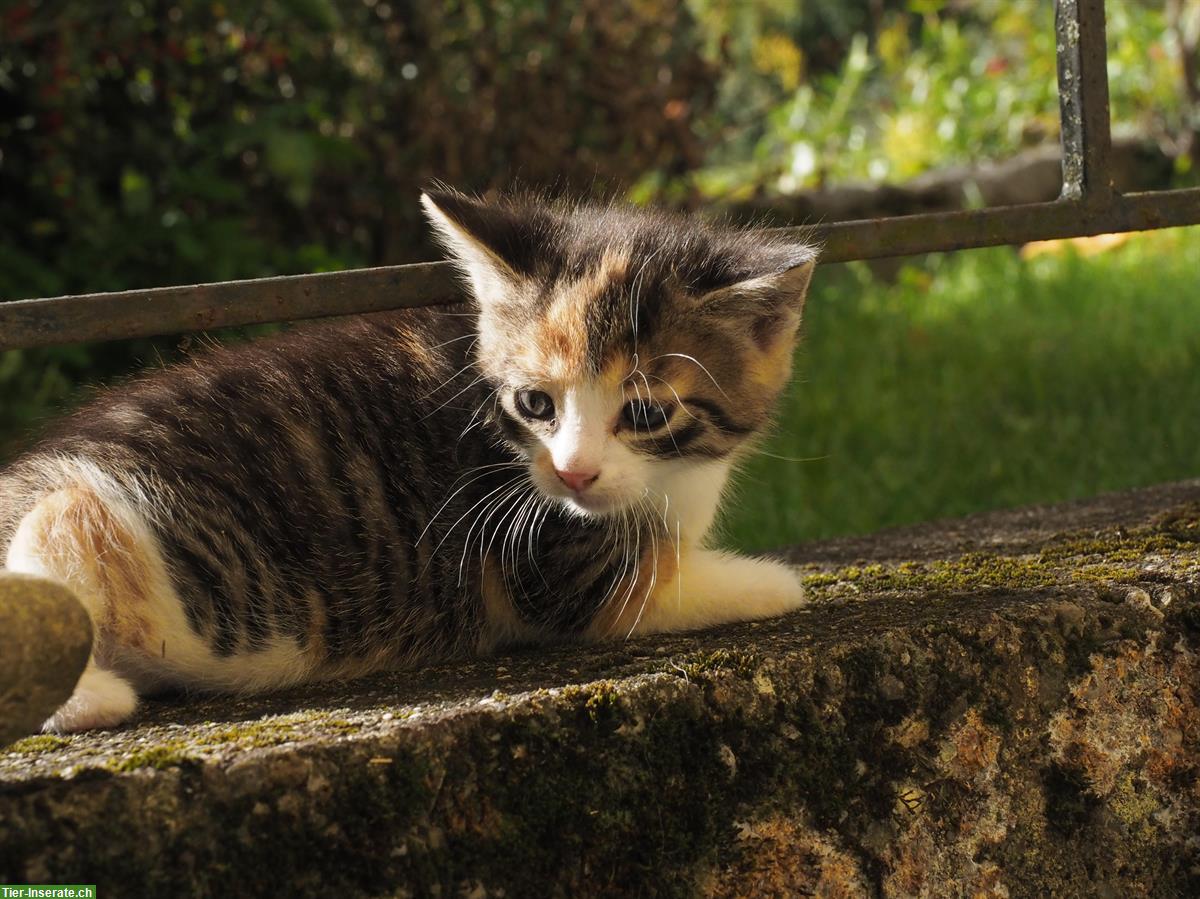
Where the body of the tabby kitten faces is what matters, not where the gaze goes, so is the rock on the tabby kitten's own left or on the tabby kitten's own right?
on the tabby kitten's own right

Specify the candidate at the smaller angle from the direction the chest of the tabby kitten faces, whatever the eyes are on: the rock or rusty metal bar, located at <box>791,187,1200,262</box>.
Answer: the rusty metal bar

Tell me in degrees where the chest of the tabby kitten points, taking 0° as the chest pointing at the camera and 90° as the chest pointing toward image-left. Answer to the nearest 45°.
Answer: approximately 270°

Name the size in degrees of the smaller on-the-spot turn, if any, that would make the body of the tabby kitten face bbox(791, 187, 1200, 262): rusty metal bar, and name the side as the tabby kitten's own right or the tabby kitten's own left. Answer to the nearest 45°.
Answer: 0° — it already faces it

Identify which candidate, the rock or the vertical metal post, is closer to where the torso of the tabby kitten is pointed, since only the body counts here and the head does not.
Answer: the vertical metal post
